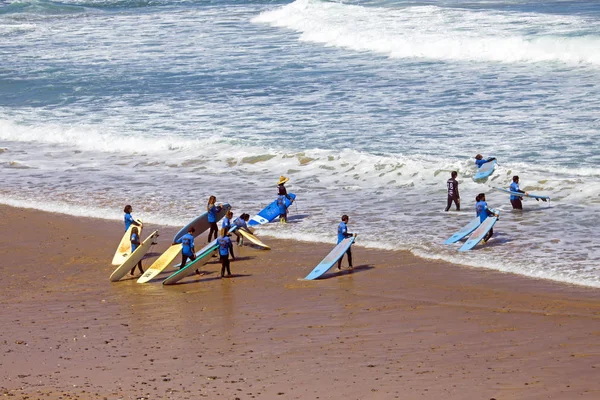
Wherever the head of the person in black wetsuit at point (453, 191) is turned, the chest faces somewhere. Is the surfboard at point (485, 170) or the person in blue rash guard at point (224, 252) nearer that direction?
the surfboard

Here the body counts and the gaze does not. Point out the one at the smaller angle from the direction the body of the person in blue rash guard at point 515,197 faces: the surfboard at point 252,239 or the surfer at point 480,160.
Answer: the surfer

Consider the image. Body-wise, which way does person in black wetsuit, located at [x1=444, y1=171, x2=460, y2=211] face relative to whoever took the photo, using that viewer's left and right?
facing away from the viewer and to the right of the viewer

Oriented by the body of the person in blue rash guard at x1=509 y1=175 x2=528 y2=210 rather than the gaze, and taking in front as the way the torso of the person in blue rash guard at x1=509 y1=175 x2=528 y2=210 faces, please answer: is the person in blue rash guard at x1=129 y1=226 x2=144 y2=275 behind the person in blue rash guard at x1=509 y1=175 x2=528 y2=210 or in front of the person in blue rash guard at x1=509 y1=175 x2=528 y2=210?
behind

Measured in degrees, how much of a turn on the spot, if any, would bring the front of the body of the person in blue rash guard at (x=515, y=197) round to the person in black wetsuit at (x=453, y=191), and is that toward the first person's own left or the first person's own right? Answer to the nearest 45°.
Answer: approximately 135° to the first person's own left
